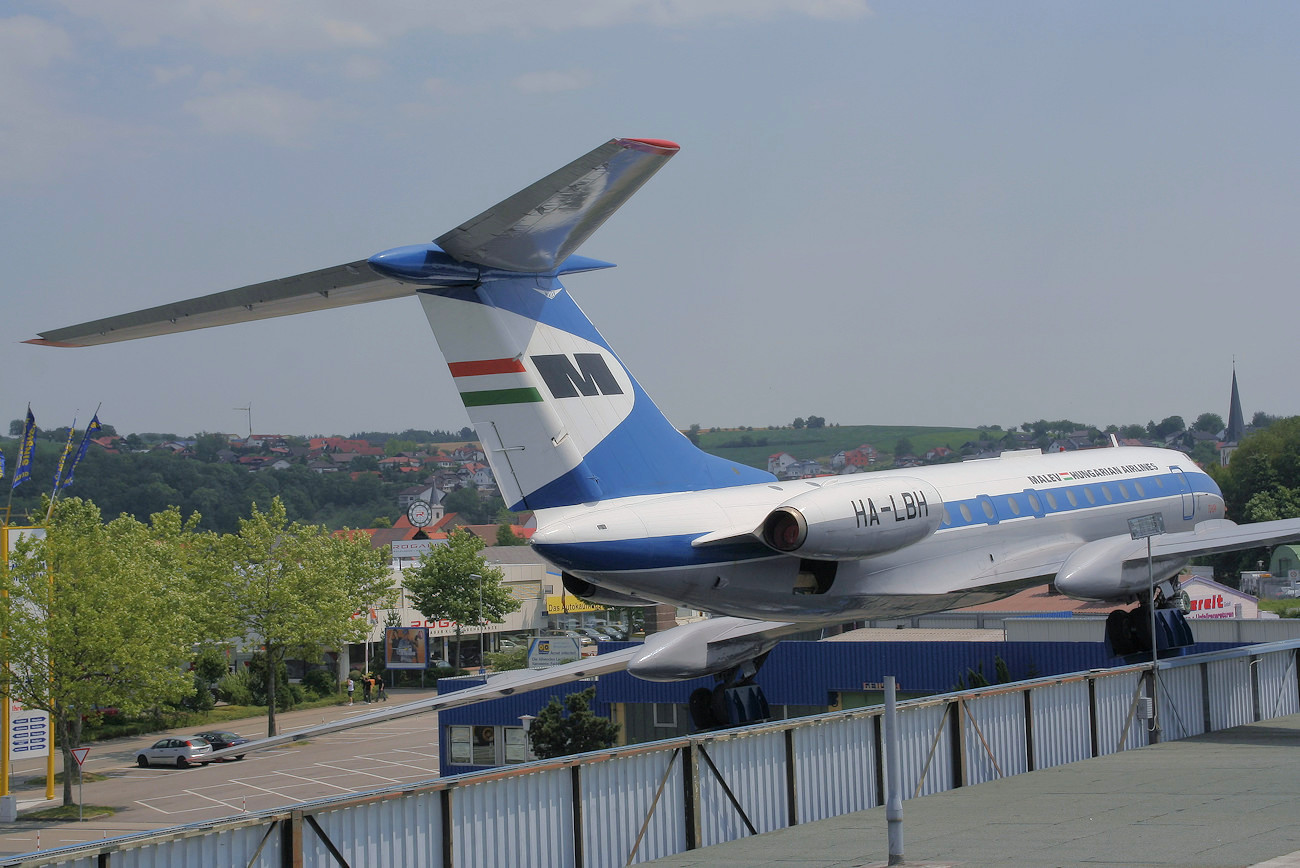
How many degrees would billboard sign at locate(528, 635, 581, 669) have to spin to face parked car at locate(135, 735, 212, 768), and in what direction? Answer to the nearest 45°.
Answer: approximately 90° to its right

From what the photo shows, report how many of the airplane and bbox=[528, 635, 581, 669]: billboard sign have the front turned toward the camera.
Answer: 1

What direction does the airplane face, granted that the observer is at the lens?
facing away from the viewer and to the right of the viewer

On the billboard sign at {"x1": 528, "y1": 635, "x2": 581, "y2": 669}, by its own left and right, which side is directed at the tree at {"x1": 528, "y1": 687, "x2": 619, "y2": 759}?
front

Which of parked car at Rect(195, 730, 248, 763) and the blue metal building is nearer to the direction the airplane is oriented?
the blue metal building

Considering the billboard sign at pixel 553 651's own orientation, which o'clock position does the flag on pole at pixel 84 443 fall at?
The flag on pole is roughly at 3 o'clock from the billboard sign.

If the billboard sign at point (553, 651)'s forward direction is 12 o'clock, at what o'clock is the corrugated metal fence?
The corrugated metal fence is roughly at 12 o'clock from the billboard sign.

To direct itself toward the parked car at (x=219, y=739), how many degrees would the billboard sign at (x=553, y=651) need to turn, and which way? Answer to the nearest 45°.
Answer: approximately 90° to its right
